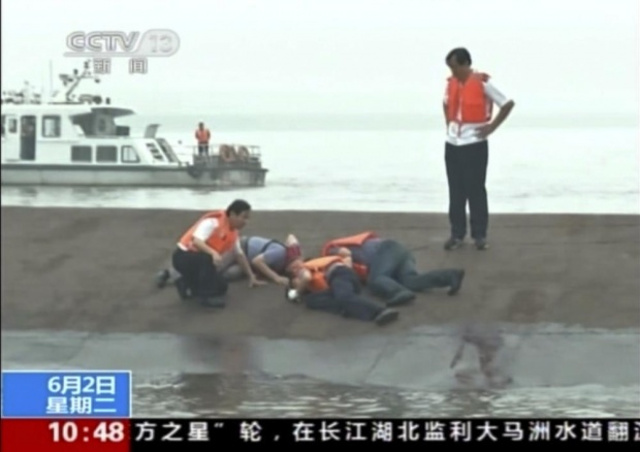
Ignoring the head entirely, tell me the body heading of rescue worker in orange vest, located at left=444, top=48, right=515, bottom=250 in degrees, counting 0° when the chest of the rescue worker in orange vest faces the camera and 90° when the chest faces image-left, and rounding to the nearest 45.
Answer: approximately 45°

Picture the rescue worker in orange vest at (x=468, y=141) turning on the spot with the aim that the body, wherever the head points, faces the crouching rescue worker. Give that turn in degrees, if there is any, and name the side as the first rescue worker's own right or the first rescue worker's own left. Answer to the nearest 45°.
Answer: approximately 45° to the first rescue worker's own right

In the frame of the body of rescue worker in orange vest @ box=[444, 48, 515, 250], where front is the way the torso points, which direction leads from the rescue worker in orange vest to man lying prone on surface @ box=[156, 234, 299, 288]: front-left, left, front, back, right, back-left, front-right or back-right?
front-right
